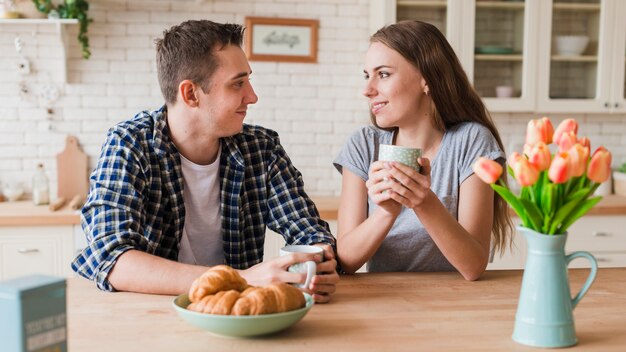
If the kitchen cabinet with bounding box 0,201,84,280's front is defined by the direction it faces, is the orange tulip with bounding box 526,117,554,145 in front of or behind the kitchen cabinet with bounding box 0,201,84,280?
in front

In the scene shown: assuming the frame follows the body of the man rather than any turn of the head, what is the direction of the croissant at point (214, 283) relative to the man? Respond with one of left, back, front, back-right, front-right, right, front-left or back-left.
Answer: front-right

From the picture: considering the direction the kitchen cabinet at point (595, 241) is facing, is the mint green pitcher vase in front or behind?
in front

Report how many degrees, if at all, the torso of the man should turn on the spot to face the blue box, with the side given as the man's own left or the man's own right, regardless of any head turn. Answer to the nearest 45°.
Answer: approximately 45° to the man's own right

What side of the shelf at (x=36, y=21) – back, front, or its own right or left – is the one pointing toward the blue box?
front

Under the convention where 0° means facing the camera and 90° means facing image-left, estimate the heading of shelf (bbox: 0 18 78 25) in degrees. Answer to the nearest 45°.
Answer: approximately 0°

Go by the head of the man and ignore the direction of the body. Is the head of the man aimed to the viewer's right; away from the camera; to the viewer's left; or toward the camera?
to the viewer's right

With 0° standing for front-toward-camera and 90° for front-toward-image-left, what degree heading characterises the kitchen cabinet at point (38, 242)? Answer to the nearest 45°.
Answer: approximately 0°

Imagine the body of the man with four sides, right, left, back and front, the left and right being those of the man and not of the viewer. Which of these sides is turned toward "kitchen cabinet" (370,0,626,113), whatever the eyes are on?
left

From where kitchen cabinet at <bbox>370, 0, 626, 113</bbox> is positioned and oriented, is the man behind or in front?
in front
